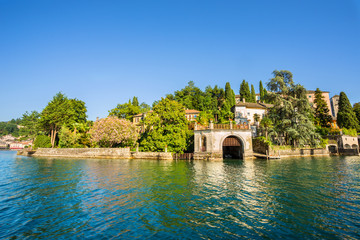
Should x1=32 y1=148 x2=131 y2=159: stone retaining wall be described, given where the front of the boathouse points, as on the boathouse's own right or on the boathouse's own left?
on the boathouse's own right

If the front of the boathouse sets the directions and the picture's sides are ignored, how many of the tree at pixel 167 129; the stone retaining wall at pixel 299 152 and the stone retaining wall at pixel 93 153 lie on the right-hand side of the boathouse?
2

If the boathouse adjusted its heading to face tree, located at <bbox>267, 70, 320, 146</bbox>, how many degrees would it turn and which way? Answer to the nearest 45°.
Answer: approximately 135° to its left

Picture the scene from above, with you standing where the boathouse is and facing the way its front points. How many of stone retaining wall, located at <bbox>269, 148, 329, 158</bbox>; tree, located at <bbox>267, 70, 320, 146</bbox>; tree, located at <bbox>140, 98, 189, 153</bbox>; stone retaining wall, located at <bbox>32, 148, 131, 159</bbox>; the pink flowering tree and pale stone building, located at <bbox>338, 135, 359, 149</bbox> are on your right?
3

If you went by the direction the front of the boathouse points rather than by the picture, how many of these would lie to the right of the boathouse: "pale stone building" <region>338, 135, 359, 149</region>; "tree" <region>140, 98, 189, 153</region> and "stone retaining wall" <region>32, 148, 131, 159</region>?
2

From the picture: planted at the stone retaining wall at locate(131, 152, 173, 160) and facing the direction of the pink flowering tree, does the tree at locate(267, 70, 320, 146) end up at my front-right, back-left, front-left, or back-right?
back-right

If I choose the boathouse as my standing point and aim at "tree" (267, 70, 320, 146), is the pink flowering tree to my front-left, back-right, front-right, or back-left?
back-left

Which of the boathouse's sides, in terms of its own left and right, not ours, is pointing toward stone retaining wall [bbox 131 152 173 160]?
right

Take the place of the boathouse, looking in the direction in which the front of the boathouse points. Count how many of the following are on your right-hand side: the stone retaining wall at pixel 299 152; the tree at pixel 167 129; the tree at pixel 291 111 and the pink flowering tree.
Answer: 2

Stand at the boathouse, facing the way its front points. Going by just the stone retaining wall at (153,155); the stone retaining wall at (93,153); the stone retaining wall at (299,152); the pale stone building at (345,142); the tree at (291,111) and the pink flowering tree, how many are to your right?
3

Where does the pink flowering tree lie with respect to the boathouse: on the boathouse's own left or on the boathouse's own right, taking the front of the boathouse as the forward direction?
on the boathouse's own right

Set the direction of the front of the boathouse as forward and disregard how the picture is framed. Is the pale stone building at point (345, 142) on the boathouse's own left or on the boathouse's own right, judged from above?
on the boathouse's own left

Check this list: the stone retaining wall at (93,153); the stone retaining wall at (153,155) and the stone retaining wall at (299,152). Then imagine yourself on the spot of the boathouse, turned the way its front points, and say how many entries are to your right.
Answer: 2

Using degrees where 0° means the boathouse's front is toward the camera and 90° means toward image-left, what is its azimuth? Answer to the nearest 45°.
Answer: approximately 0°

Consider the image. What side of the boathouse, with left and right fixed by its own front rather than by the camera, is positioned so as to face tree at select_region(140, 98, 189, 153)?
right
